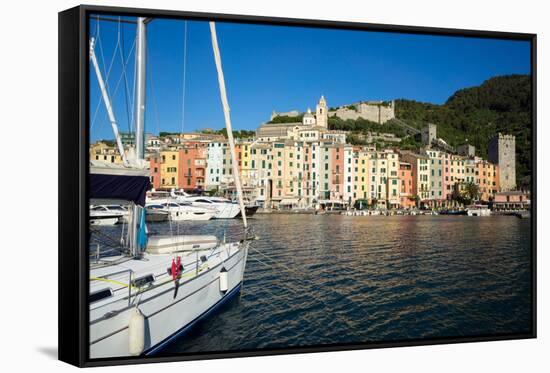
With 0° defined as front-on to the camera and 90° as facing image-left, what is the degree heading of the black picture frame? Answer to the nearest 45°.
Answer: approximately 315°
